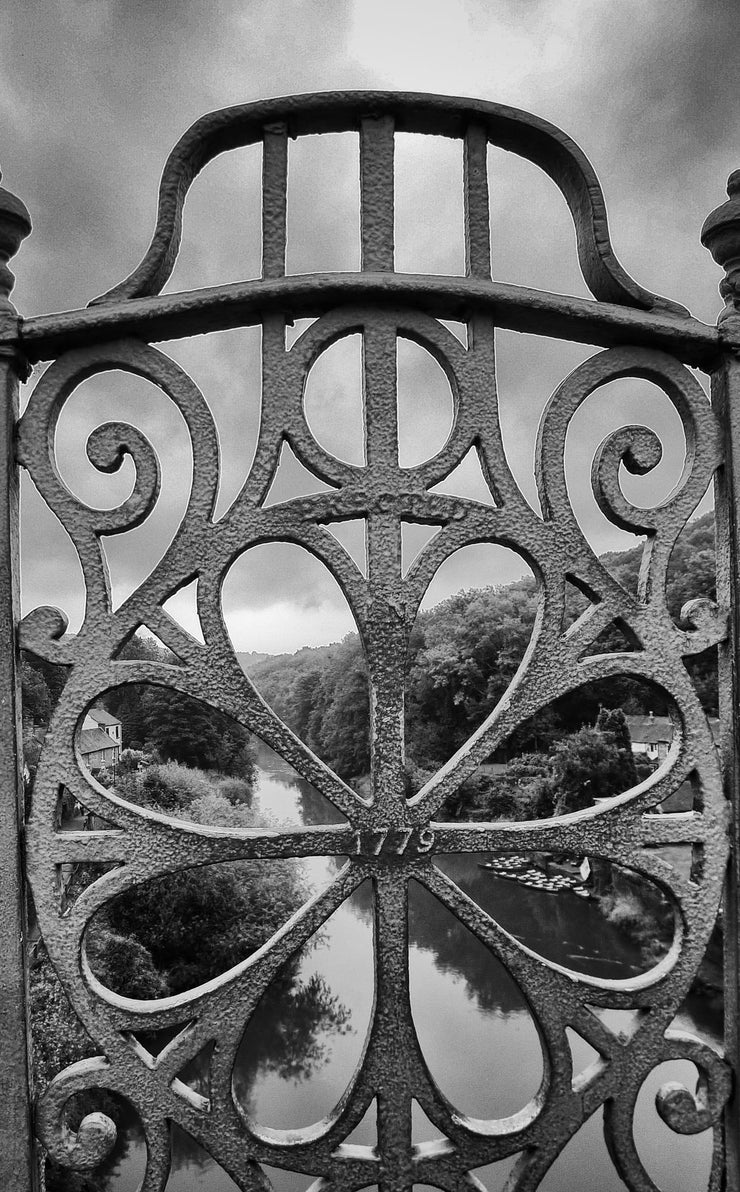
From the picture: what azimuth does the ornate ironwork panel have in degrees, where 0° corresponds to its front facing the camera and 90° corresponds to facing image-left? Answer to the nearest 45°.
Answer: approximately 0°

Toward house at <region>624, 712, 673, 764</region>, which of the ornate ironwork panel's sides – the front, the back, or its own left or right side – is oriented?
back

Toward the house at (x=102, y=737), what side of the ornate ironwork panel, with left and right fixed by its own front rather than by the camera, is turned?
back
